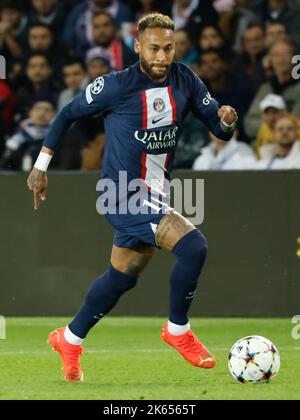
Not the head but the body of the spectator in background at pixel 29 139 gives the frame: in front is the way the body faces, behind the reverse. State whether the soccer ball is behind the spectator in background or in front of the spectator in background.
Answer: in front

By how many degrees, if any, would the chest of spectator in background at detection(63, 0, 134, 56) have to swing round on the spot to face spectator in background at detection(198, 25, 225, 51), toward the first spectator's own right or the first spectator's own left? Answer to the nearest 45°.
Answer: approximately 45° to the first spectator's own left

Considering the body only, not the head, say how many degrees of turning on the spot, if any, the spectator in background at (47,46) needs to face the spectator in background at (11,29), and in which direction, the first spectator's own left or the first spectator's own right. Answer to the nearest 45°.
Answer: approximately 135° to the first spectator's own right

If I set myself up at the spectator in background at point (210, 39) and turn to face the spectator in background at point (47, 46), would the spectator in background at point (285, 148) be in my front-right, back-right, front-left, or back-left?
back-left

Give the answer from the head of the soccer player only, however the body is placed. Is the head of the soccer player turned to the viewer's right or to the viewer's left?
to the viewer's right

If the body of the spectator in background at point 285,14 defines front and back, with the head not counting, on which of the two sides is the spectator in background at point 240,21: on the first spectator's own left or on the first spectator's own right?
on the first spectator's own right
